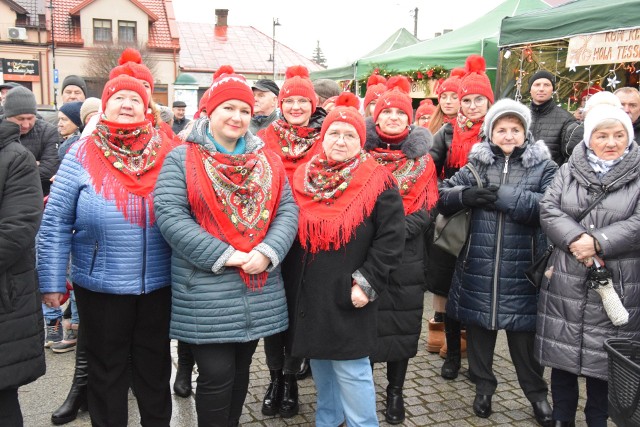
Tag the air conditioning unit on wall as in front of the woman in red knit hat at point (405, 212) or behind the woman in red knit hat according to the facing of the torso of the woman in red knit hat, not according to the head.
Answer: behind

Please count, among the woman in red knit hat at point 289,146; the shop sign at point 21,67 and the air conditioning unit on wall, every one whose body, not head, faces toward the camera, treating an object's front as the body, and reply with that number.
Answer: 3

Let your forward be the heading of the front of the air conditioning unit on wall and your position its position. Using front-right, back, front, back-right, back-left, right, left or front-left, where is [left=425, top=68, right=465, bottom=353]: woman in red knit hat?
front

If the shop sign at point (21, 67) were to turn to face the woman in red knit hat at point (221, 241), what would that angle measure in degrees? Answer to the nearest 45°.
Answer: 0° — it already faces them

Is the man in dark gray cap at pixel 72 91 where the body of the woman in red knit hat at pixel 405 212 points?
no

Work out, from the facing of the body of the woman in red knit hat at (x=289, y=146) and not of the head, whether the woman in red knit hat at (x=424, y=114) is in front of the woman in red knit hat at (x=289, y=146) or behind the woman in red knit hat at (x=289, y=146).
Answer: behind

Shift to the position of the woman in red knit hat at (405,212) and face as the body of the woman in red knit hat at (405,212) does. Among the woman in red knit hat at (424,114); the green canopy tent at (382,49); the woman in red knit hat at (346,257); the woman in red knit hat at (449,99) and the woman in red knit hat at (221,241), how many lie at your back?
3

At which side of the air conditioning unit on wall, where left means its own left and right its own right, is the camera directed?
front

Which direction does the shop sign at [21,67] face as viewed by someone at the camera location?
facing the viewer

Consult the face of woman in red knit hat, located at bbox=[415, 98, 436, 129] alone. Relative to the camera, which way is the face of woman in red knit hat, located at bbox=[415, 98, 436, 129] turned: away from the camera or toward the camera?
toward the camera

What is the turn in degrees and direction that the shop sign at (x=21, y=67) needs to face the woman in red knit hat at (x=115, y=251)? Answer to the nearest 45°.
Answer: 0° — it already faces them
